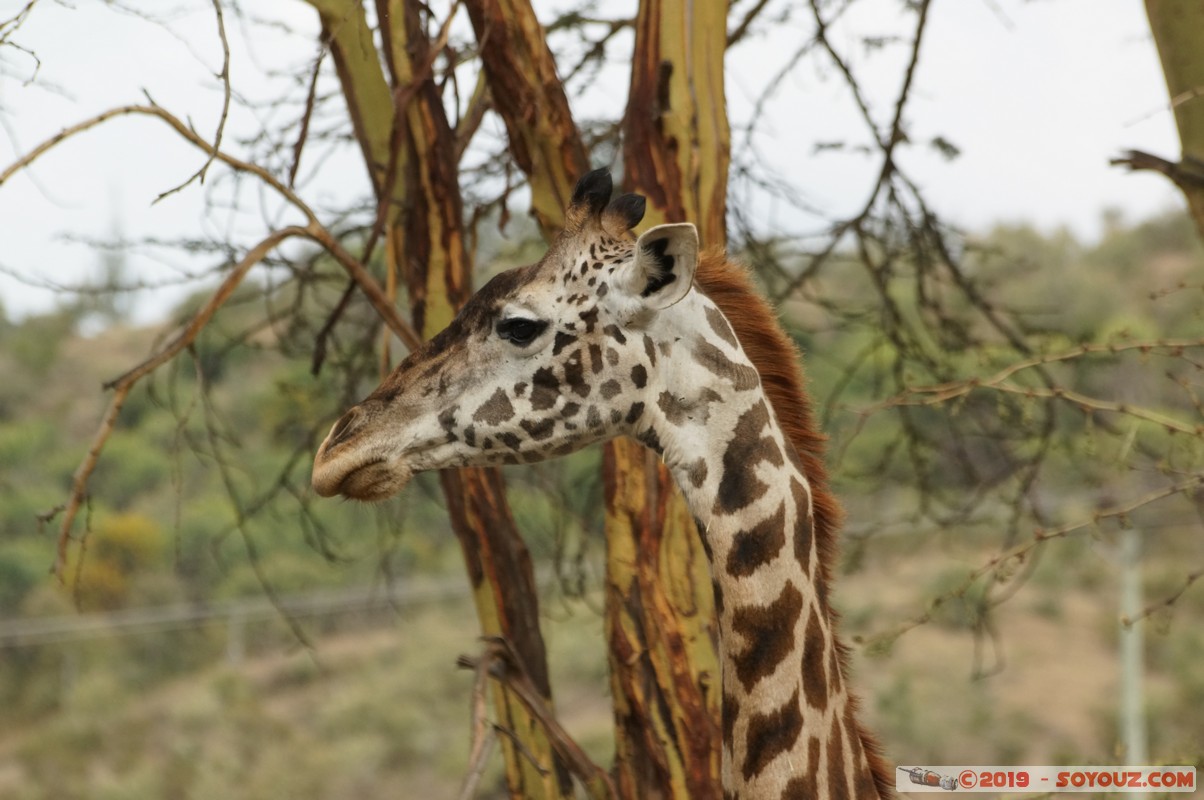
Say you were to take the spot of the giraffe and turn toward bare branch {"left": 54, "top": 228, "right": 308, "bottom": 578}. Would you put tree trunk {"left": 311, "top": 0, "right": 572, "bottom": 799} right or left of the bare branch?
right

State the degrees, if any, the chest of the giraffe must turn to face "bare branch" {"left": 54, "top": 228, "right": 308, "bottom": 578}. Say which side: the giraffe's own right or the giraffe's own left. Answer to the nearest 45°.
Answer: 0° — it already faces it

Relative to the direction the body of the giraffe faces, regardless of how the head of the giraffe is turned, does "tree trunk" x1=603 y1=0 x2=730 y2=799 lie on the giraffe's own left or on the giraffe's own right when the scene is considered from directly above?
on the giraffe's own right

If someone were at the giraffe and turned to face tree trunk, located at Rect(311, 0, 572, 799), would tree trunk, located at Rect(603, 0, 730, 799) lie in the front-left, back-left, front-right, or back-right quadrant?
front-right

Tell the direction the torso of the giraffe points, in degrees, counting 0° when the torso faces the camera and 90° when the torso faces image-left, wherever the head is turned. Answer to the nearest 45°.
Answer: approximately 90°

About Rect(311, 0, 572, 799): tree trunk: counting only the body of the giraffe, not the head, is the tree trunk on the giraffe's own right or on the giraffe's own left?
on the giraffe's own right

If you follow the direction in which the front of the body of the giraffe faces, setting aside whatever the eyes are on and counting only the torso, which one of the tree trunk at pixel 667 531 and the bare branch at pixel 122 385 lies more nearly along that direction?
the bare branch

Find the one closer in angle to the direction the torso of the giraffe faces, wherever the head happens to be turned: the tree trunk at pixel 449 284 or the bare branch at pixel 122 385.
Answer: the bare branch

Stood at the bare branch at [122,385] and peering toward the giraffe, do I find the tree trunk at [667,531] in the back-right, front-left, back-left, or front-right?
front-left
